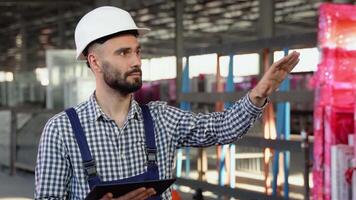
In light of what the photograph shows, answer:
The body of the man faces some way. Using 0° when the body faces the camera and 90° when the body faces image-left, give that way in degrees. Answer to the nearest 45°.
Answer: approximately 315°

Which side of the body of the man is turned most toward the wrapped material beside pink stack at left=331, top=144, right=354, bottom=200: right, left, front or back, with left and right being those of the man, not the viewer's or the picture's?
left

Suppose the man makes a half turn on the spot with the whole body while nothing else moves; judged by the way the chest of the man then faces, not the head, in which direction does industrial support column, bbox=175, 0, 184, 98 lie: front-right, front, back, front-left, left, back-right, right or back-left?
front-right
